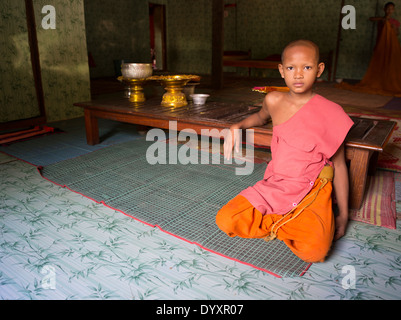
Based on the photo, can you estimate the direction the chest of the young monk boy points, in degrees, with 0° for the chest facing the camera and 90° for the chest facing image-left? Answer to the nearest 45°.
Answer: approximately 45°

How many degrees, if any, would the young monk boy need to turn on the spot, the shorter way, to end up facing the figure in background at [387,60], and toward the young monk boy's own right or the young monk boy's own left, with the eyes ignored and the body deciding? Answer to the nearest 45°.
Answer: approximately 135° to the young monk boy's own right

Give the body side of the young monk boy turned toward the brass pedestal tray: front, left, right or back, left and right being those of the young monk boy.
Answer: right

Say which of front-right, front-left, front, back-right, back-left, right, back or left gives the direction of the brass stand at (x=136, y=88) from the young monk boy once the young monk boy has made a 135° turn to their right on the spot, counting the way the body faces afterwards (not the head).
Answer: front-left
